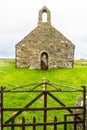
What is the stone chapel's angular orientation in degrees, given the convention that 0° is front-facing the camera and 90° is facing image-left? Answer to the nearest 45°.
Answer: approximately 0°
